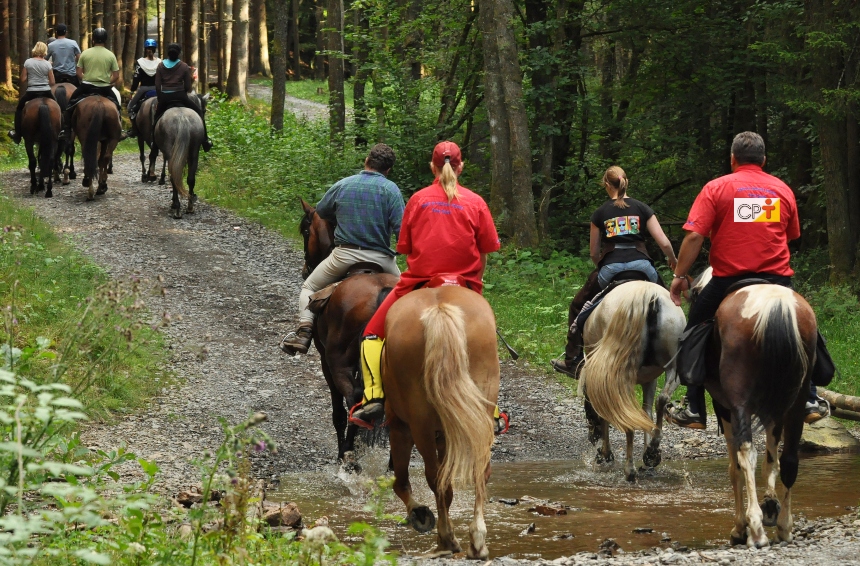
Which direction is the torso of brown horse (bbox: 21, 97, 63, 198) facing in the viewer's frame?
away from the camera

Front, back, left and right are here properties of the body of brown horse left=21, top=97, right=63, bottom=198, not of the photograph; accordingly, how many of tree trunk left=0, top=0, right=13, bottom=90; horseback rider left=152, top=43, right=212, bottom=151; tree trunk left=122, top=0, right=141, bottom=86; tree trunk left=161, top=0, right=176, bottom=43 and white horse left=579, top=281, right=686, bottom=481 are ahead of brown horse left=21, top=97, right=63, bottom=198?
3

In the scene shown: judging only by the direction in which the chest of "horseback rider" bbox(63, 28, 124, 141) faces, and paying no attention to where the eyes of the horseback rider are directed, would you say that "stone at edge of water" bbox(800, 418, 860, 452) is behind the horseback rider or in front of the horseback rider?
behind

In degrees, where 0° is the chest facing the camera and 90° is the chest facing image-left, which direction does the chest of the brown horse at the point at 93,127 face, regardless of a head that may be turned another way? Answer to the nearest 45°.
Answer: approximately 180°

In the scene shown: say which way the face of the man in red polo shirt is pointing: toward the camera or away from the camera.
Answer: away from the camera

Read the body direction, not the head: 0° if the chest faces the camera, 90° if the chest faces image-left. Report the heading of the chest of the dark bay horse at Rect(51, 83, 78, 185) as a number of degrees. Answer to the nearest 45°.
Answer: approximately 180°

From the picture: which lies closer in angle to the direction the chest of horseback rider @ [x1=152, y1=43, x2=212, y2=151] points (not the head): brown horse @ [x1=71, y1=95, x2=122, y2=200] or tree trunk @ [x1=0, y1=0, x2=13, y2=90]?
the tree trunk

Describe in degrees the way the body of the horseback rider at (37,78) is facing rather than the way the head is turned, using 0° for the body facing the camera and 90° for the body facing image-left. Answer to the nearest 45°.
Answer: approximately 180°

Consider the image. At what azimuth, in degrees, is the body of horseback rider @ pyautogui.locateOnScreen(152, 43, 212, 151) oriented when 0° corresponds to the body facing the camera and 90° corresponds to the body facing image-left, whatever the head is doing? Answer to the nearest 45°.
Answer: approximately 180°

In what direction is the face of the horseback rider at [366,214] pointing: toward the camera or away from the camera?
away from the camera

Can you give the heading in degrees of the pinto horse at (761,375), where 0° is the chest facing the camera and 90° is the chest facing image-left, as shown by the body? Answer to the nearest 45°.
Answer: approximately 180°

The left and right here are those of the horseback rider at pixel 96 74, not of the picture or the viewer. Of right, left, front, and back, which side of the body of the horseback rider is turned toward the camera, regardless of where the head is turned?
back

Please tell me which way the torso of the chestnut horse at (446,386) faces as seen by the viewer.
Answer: away from the camera
